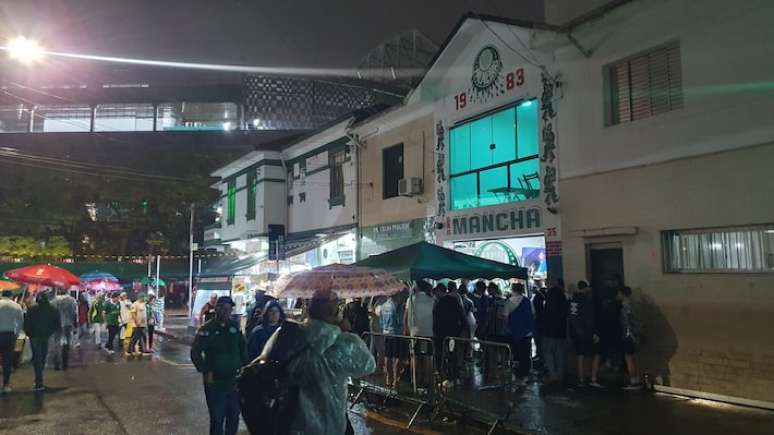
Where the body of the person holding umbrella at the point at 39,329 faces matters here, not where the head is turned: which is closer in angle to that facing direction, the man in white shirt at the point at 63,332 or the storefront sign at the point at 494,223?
the man in white shirt

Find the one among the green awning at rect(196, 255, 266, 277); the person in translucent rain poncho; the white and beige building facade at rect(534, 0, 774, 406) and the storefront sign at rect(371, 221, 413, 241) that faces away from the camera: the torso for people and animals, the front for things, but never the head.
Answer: the person in translucent rain poncho

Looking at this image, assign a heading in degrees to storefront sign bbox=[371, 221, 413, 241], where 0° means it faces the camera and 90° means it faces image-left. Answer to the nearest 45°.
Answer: approximately 45°

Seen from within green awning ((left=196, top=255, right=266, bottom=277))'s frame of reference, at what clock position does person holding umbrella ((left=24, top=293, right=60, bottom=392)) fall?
The person holding umbrella is roughly at 11 o'clock from the green awning.

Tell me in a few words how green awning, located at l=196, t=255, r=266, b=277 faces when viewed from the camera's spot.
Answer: facing the viewer and to the left of the viewer

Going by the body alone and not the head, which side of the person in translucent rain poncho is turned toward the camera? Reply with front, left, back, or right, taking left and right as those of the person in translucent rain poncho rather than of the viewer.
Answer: back

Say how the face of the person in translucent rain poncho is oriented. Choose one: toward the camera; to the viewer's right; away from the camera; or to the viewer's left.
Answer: away from the camera

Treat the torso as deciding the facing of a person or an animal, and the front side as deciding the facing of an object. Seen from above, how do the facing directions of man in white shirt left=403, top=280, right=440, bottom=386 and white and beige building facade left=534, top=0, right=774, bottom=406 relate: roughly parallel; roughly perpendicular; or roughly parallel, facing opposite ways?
roughly perpendicular

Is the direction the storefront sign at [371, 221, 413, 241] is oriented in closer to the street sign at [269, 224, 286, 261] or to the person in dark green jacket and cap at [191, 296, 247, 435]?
the person in dark green jacket and cap

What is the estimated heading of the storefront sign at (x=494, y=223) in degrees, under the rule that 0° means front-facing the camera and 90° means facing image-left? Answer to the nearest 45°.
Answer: approximately 45°

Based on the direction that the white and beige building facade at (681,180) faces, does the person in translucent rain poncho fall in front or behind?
in front

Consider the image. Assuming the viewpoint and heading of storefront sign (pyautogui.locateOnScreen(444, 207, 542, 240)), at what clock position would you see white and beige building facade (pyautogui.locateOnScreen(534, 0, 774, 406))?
The white and beige building facade is roughly at 9 o'clock from the storefront sign.

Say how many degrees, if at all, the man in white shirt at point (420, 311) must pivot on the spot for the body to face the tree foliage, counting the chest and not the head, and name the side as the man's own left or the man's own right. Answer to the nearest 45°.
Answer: approximately 45° to the man's own left

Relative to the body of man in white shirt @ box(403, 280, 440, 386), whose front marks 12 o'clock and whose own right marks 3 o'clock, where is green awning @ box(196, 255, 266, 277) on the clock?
The green awning is roughly at 11 o'clock from the man in white shirt.

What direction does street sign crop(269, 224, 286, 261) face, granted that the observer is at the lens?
facing the viewer

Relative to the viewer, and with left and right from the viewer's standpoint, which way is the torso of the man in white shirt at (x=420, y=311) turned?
facing away from the viewer
